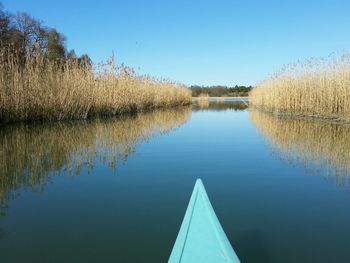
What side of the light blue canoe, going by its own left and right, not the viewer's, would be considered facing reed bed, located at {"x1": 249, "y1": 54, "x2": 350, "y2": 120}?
front

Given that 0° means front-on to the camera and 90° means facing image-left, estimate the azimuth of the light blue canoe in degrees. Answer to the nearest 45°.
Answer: approximately 180°

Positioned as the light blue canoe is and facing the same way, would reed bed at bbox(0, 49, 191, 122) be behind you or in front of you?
in front

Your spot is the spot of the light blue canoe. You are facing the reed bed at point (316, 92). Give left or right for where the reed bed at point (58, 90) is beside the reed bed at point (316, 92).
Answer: left
